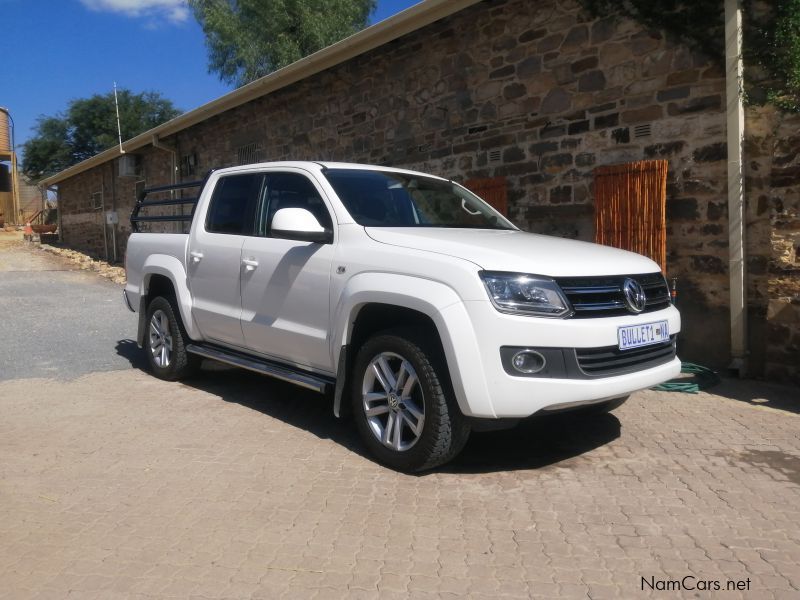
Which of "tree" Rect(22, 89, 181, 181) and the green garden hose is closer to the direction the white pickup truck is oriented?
the green garden hose

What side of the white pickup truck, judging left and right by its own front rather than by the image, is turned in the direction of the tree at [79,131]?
back

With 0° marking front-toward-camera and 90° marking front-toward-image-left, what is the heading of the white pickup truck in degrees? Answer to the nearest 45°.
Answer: approximately 315°

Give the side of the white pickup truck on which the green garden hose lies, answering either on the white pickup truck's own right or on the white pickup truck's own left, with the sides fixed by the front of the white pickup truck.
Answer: on the white pickup truck's own left

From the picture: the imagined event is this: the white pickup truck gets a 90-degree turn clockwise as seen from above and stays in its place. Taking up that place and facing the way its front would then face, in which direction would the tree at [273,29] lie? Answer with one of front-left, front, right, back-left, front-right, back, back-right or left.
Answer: back-right
